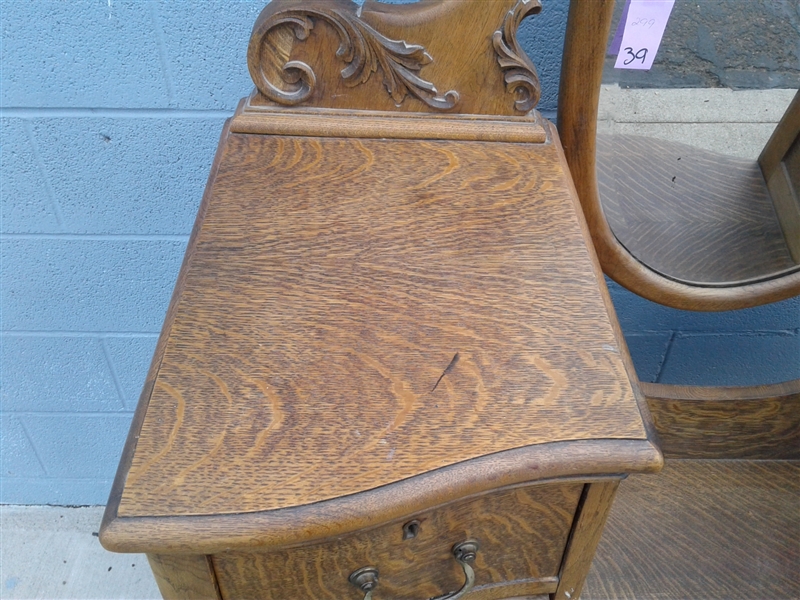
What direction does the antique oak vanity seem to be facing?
toward the camera
